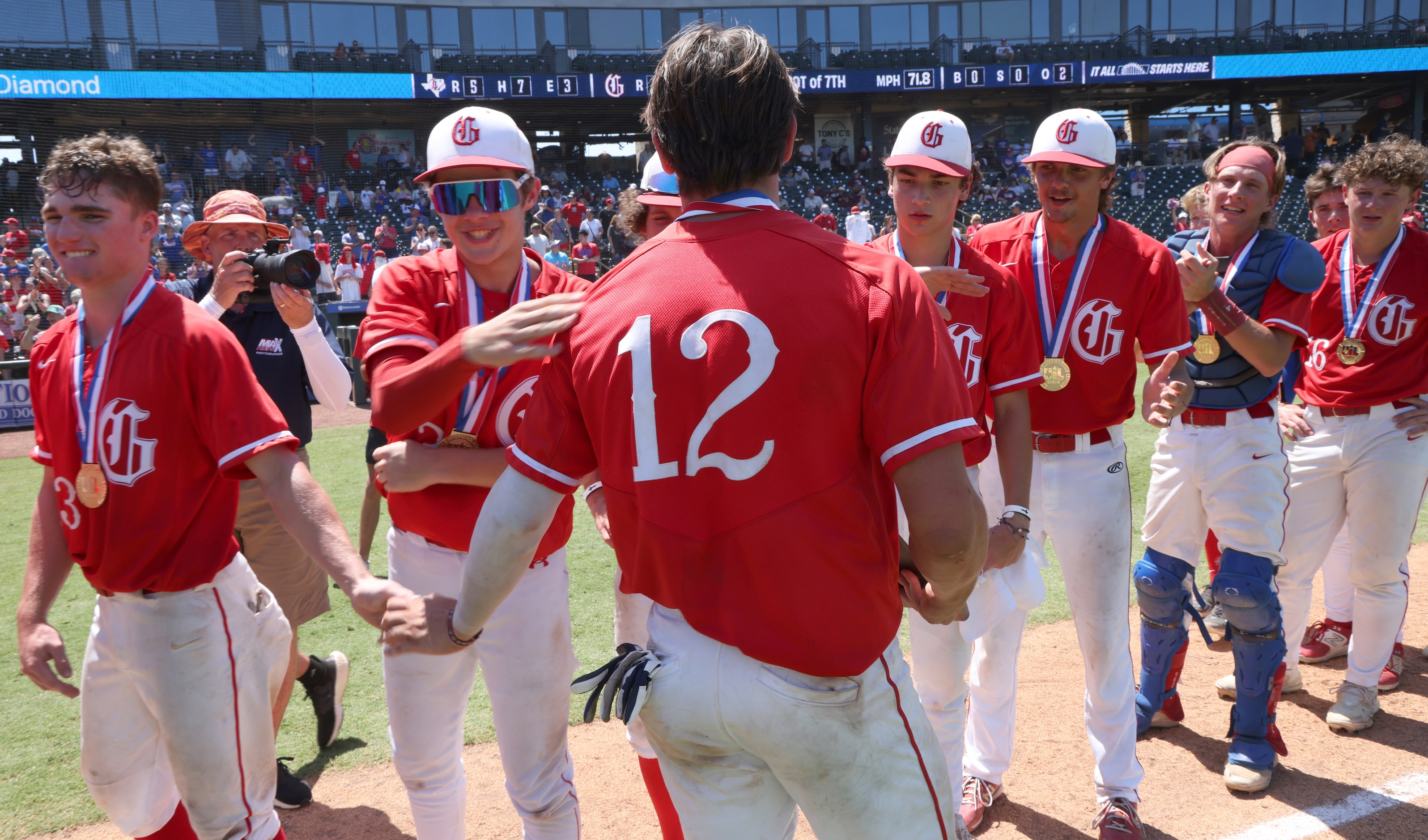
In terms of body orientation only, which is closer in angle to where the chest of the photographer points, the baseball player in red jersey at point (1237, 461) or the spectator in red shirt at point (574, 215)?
the baseball player in red jersey

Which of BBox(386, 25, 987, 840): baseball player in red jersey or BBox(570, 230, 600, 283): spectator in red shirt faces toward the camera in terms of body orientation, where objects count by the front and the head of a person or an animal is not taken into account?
the spectator in red shirt

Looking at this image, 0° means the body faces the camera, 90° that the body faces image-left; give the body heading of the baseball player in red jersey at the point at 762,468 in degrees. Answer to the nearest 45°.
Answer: approximately 180°

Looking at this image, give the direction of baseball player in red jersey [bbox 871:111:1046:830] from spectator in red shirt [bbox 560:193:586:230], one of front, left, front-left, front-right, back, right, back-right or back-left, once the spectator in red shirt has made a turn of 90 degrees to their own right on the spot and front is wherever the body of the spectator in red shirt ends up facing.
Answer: left

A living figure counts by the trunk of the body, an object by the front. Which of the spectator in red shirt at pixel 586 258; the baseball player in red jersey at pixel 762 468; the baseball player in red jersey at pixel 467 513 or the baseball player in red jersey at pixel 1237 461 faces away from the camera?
the baseball player in red jersey at pixel 762 468

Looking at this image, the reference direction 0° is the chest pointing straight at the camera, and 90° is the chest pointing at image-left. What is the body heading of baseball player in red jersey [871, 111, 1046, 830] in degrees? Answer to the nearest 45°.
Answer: approximately 0°

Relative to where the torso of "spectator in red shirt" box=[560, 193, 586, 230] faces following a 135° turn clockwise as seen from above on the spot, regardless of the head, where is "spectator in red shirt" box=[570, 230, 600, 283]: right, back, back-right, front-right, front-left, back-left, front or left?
back-left

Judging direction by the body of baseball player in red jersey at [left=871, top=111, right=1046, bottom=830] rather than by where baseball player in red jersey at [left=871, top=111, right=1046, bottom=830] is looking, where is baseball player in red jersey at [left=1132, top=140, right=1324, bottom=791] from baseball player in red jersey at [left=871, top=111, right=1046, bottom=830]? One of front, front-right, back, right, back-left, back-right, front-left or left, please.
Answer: back-left

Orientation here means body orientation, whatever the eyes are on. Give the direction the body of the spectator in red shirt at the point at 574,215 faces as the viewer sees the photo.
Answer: toward the camera

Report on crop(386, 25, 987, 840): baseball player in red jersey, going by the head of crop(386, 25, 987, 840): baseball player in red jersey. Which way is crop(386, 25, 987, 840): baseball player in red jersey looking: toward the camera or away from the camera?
away from the camera

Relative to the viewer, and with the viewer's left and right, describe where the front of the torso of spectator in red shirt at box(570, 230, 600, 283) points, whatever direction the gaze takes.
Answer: facing the viewer

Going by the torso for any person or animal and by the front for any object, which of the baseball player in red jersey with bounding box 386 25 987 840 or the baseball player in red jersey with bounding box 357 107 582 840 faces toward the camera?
the baseball player in red jersey with bounding box 357 107 582 840

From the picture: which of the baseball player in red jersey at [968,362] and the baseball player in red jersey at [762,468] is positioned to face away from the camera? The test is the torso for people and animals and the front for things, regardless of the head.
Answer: the baseball player in red jersey at [762,468]

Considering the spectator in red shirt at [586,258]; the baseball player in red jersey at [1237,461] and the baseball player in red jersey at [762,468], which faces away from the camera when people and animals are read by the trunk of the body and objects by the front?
the baseball player in red jersey at [762,468]
